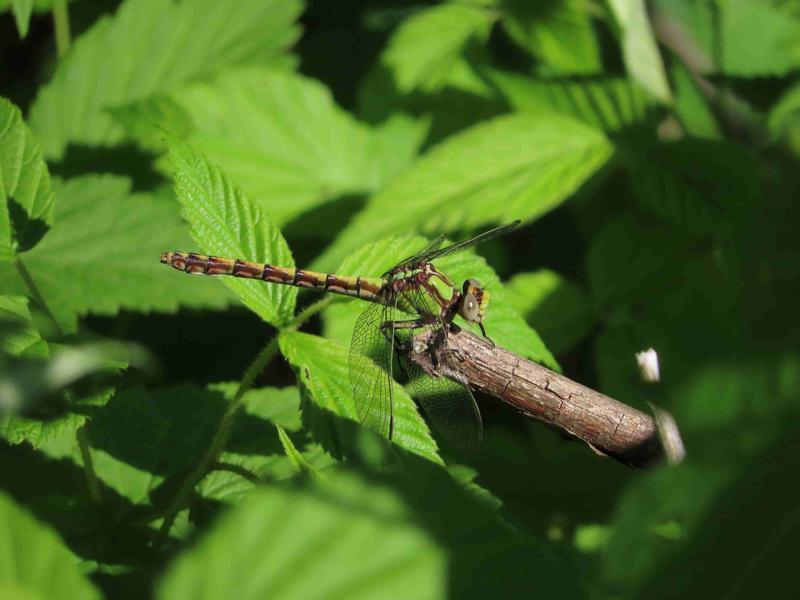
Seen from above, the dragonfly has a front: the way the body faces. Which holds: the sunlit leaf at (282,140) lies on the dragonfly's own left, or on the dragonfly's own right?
on the dragonfly's own left

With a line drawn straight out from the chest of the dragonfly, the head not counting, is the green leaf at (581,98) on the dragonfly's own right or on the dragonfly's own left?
on the dragonfly's own left

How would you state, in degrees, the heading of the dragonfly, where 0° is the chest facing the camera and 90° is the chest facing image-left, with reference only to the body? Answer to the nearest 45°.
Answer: approximately 270°

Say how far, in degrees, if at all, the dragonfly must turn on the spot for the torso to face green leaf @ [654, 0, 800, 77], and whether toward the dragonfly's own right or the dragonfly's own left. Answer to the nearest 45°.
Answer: approximately 45° to the dragonfly's own left

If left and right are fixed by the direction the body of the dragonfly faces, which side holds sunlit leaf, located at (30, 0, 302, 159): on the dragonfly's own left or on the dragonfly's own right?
on the dragonfly's own left
